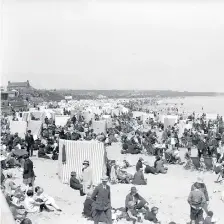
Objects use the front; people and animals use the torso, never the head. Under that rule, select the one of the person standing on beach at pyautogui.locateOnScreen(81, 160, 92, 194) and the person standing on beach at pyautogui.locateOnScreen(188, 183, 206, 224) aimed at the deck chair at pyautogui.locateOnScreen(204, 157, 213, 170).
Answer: the person standing on beach at pyautogui.locateOnScreen(188, 183, 206, 224)

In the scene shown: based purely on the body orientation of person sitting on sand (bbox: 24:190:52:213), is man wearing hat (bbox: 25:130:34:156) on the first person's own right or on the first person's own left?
on the first person's own left

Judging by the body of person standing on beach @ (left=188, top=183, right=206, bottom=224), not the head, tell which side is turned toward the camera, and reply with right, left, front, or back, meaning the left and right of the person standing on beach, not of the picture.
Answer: back

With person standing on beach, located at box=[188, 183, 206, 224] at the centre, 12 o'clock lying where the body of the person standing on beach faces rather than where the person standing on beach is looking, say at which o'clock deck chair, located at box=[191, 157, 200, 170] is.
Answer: The deck chair is roughly at 12 o'clock from the person standing on beach.

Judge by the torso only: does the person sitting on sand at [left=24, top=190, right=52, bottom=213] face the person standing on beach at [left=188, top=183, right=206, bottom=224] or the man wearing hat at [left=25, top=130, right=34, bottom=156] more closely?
the person standing on beach

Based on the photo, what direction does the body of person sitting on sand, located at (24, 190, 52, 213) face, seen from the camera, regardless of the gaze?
to the viewer's right

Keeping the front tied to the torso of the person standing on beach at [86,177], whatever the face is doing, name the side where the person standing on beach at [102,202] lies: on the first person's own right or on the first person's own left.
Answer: on the first person's own left

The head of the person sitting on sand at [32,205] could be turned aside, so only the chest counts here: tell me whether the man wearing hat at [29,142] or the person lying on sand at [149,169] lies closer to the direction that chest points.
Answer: the person lying on sand
